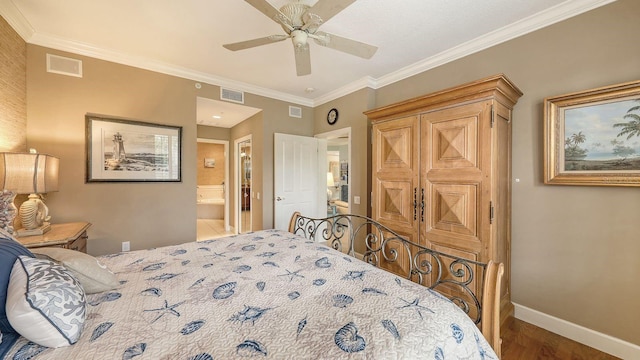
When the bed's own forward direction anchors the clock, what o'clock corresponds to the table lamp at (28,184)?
The table lamp is roughly at 9 o'clock from the bed.

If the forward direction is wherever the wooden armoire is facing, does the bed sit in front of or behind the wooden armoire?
in front

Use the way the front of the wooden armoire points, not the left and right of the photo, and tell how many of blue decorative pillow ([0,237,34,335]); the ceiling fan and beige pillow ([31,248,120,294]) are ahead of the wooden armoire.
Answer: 3

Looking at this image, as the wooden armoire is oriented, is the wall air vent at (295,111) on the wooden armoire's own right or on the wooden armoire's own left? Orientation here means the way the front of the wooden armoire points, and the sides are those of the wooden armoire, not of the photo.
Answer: on the wooden armoire's own right

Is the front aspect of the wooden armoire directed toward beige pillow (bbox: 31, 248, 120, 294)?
yes

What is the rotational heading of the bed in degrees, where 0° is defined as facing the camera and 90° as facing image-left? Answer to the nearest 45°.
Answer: approximately 225°

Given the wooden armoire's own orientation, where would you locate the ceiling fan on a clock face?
The ceiling fan is roughly at 12 o'clock from the wooden armoire.

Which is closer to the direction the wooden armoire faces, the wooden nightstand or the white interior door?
the wooden nightstand

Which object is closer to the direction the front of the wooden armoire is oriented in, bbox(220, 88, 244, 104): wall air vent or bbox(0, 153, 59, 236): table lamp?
the table lamp

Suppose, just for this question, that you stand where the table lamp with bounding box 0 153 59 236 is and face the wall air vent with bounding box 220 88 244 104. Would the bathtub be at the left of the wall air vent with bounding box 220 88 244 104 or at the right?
left

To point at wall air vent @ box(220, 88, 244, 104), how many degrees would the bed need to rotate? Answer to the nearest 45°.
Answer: approximately 45° to its left

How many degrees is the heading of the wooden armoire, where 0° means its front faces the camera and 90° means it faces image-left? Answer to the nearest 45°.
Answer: approximately 45°
